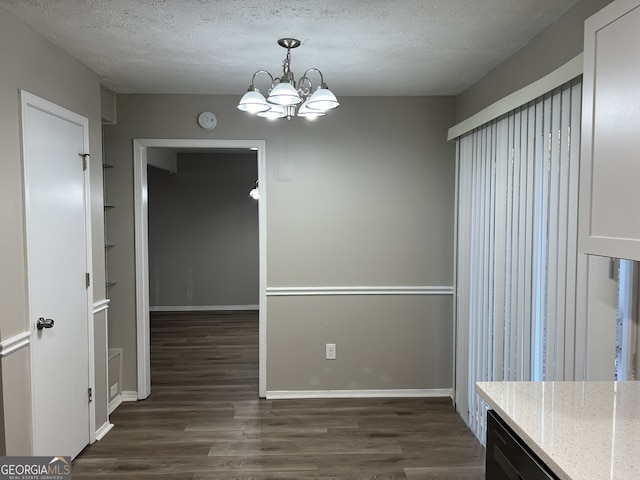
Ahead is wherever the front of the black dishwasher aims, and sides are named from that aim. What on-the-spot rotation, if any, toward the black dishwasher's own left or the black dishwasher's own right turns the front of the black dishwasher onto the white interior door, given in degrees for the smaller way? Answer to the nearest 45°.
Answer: approximately 45° to the black dishwasher's own right

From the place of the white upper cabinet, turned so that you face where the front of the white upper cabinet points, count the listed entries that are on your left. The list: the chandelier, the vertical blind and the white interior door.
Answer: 0

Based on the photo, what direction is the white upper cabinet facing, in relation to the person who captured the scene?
facing the viewer and to the left of the viewer

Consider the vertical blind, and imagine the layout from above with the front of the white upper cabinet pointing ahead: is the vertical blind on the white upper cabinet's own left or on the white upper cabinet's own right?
on the white upper cabinet's own right

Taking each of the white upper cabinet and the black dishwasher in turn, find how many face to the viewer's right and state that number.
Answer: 0

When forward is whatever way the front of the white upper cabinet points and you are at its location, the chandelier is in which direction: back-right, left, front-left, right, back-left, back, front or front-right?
front-right

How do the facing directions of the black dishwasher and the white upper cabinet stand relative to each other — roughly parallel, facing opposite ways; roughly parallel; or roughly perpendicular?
roughly parallel
